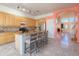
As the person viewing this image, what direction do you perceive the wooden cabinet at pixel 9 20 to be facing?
facing the viewer and to the right of the viewer

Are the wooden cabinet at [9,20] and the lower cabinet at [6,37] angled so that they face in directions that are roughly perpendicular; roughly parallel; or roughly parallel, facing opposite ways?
roughly parallel

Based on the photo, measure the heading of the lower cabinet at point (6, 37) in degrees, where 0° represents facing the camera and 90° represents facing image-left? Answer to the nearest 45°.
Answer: approximately 315°

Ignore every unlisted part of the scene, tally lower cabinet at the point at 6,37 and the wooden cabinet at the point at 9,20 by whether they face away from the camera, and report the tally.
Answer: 0
